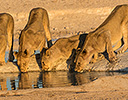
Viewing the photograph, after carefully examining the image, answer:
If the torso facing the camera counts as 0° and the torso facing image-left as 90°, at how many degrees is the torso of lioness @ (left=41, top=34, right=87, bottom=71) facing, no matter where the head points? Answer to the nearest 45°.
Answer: approximately 45°

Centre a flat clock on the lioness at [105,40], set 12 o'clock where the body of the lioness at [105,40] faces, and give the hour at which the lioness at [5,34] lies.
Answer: the lioness at [5,34] is roughly at 2 o'clock from the lioness at [105,40].

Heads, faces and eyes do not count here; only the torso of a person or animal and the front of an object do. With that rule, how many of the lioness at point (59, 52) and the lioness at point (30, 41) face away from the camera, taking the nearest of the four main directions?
0

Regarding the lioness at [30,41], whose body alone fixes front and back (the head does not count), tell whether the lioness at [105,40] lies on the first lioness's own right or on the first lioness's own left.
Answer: on the first lioness's own left

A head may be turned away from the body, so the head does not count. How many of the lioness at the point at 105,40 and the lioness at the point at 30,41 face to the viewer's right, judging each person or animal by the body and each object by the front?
0

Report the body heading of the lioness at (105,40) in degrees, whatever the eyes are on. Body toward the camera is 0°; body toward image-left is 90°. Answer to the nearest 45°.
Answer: approximately 45°

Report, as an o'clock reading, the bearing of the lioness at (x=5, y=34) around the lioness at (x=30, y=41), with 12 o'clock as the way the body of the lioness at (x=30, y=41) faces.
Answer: the lioness at (x=5, y=34) is roughly at 3 o'clock from the lioness at (x=30, y=41).

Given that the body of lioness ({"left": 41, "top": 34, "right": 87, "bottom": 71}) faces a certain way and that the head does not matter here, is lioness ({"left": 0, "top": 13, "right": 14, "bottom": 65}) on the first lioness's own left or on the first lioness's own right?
on the first lioness's own right
